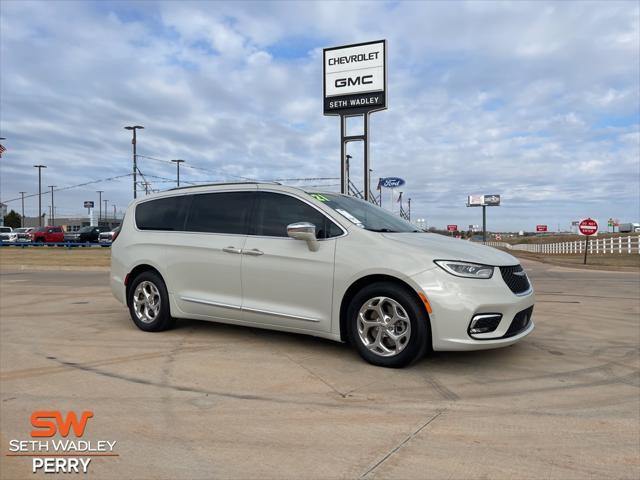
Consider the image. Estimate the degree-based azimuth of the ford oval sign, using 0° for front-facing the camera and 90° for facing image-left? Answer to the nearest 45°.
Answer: approximately 0°

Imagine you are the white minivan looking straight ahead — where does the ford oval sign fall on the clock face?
The ford oval sign is roughly at 8 o'clock from the white minivan.

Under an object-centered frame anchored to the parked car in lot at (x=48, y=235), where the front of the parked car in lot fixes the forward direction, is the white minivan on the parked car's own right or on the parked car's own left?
on the parked car's own left

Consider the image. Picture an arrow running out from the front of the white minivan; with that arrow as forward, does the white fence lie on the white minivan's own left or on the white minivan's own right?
on the white minivan's own left

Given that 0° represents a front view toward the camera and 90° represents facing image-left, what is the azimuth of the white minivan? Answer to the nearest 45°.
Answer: approximately 315°

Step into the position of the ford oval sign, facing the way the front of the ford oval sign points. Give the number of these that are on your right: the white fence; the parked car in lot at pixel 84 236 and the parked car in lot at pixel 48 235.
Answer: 2

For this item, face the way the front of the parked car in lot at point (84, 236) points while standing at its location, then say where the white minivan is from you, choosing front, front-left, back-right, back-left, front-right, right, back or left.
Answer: front-left
